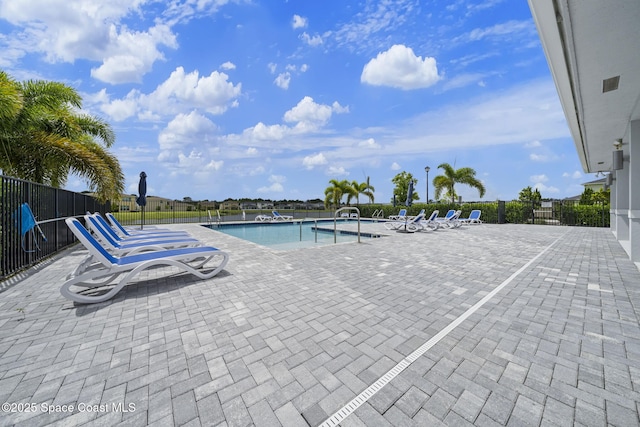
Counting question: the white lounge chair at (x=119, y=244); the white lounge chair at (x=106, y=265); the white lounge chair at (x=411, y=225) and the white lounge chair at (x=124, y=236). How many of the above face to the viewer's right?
3

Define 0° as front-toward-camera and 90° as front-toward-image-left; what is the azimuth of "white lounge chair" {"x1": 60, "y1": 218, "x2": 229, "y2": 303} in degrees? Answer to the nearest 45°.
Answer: approximately 270°

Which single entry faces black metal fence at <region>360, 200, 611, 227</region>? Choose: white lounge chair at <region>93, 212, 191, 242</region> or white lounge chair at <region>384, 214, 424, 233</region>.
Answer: white lounge chair at <region>93, 212, 191, 242</region>

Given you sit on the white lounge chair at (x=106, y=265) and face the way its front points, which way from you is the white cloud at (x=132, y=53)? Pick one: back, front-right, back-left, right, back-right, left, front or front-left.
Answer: left

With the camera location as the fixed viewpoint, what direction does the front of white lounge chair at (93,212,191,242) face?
facing to the right of the viewer

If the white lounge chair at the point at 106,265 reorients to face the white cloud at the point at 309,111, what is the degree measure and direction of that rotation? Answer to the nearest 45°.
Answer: approximately 45° to its left

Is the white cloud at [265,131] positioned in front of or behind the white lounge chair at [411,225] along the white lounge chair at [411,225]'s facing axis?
in front

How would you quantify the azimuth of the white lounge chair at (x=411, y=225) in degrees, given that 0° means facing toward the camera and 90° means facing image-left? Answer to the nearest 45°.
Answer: approximately 90°

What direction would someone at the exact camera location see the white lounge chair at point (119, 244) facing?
facing to the right of the viewer

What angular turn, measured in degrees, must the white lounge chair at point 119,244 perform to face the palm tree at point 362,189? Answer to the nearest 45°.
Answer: approximately 45° to its left
